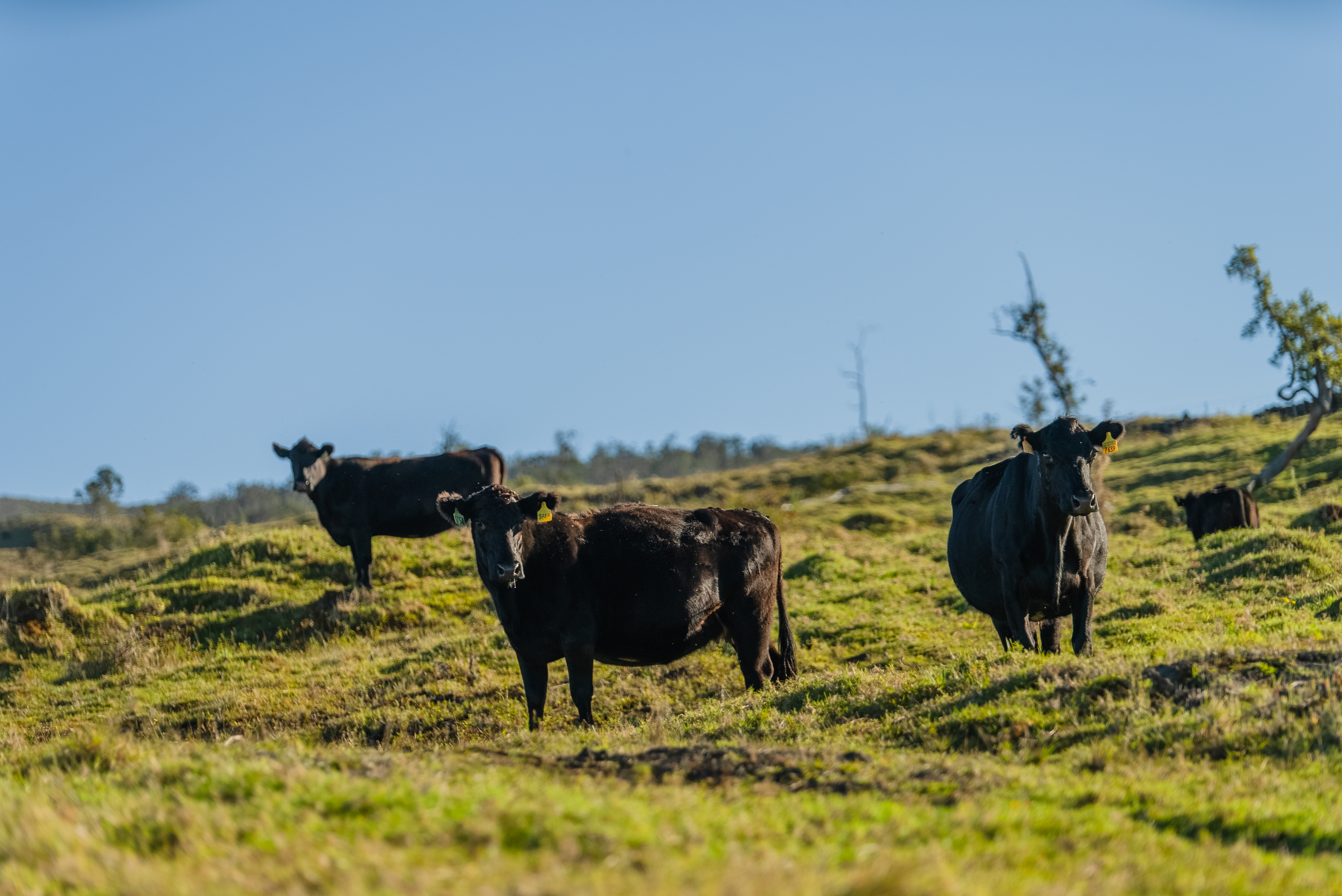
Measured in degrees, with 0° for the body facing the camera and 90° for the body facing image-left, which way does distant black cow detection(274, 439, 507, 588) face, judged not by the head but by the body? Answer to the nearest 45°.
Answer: approximately 90°

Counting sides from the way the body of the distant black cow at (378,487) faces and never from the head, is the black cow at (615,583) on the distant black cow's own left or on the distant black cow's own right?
on the distant black cow's own left

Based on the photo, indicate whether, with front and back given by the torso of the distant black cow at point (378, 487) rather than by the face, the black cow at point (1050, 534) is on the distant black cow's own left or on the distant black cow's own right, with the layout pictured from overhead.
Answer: on the distant black cow's own left

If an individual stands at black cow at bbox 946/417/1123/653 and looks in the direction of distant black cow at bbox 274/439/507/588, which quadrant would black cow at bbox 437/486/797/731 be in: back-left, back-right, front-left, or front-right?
front-left

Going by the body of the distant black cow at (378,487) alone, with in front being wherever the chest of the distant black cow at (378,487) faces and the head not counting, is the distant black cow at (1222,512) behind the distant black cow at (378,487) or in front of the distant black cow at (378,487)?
behind
